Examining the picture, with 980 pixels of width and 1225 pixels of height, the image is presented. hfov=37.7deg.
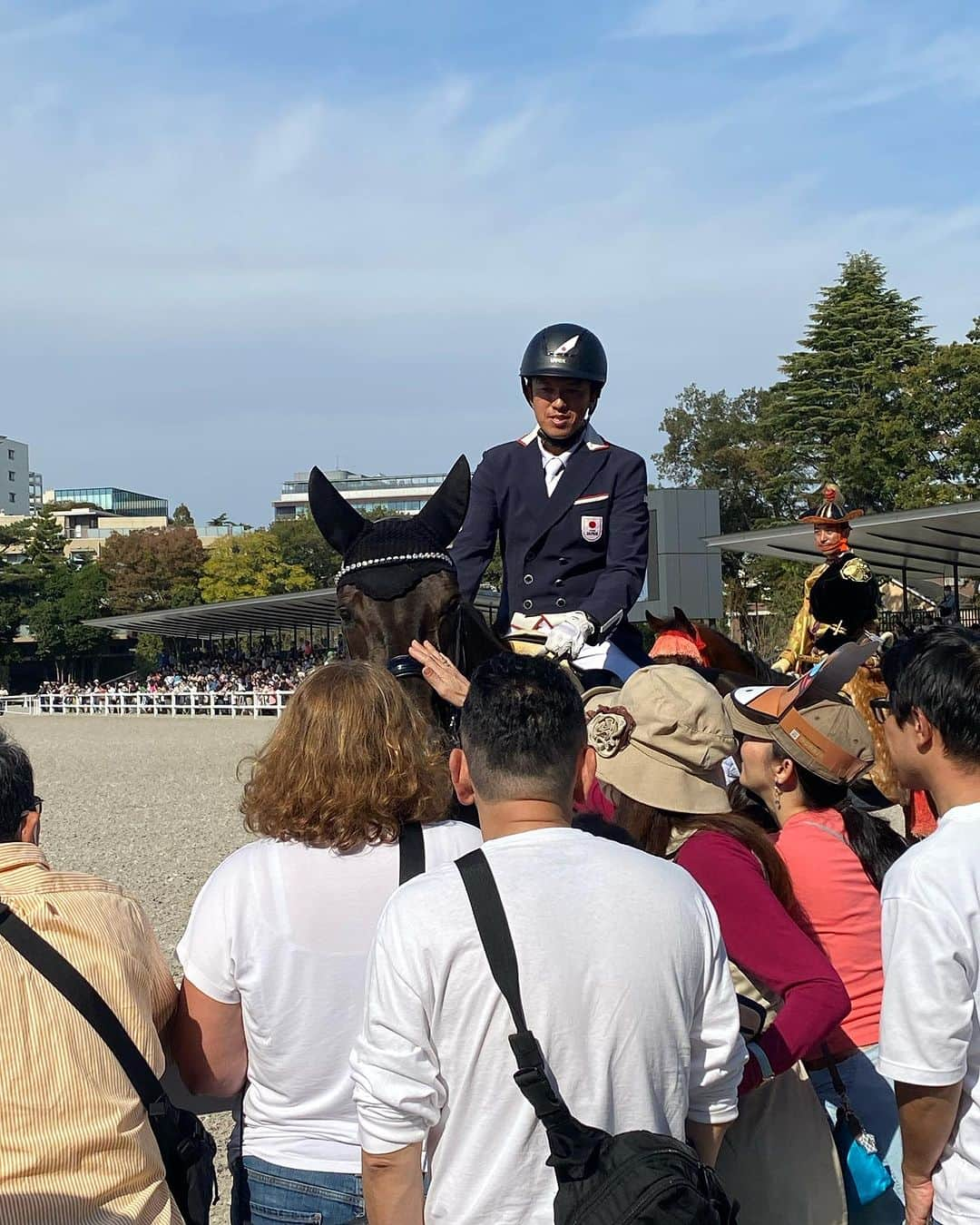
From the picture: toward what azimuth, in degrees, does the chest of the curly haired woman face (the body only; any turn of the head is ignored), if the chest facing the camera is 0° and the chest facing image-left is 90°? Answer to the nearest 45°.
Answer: approximately 180°

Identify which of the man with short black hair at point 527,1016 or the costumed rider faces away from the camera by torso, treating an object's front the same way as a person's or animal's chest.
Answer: the man with short black hair

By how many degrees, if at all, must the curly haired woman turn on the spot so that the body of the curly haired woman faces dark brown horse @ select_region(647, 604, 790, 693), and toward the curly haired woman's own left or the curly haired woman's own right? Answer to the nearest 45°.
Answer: approximately 45° to the curly haired woman's own right

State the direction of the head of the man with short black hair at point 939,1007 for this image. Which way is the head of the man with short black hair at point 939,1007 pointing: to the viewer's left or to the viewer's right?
to the viewer's left

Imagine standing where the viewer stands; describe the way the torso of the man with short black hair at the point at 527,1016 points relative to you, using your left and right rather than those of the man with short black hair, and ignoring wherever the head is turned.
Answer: facing away from the viewer

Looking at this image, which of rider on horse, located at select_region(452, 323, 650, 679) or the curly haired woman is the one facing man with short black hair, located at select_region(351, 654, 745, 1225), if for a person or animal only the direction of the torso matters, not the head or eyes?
the rider on horse

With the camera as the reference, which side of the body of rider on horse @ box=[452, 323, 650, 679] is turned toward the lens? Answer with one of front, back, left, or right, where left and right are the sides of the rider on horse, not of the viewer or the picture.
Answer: front

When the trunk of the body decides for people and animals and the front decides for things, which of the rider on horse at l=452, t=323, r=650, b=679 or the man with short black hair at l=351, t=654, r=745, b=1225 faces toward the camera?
the rider on horse

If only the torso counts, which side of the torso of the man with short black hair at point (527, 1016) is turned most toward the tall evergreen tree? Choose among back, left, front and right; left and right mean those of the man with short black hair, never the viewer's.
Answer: front

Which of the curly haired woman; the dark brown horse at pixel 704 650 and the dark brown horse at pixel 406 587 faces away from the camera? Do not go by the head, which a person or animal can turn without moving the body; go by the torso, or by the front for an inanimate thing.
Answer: the curly haired woman

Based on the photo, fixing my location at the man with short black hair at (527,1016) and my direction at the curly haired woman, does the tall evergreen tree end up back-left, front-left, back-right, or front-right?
front-right

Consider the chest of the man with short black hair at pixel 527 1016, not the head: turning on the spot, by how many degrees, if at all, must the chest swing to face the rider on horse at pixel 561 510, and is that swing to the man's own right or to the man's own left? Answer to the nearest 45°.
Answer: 0° — they already face them

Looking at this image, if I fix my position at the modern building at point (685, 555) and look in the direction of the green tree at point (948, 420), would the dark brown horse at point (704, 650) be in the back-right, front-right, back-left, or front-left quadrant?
back-right

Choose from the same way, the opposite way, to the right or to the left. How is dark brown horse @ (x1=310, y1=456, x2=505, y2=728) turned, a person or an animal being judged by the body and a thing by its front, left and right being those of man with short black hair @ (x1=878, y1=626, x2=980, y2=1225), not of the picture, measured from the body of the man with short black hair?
to the left

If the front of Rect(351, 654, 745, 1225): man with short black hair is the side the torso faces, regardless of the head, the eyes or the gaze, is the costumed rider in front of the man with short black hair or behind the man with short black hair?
in front

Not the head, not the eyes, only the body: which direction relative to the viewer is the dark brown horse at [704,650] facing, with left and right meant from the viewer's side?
facing the viewer and to the left of the viewer

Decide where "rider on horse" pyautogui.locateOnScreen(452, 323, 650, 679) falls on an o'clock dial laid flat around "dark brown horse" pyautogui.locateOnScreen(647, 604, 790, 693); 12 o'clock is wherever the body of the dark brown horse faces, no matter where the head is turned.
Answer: The rider on horse is roughly at 11 o'clock from the dark brown horse.

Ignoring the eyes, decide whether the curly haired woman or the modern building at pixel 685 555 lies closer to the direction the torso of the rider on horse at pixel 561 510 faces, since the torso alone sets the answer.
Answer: the curly haired woman

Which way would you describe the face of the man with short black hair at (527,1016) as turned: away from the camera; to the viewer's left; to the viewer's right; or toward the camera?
away from the camera

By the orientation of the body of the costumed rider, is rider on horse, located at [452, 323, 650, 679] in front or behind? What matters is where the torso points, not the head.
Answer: in front

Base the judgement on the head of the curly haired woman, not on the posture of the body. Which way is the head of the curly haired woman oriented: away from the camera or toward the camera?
away from the camera

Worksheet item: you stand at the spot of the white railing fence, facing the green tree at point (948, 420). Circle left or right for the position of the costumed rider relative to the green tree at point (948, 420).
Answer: right
